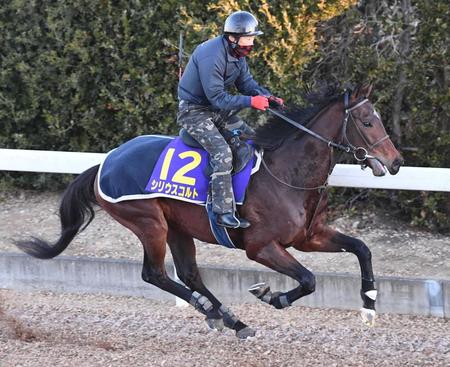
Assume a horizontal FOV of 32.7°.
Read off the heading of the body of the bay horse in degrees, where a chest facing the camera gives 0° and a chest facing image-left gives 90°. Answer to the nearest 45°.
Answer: approximately 270°

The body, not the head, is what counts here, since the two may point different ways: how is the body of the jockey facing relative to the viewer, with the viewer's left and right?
facing to the right of the viewer
